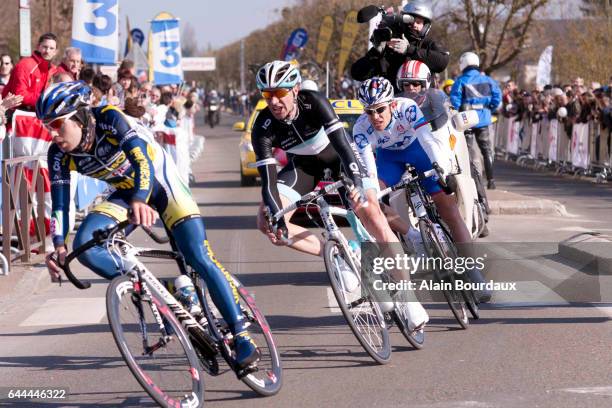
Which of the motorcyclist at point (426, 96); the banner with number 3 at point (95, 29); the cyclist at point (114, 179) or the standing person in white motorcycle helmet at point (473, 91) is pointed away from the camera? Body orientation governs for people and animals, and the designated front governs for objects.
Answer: the standing person in white motorcycle helmet

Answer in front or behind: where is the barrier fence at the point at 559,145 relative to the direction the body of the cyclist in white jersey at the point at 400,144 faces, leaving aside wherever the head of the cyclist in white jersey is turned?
behind

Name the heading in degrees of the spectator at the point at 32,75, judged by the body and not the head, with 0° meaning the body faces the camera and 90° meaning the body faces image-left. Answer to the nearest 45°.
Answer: approximately 315°

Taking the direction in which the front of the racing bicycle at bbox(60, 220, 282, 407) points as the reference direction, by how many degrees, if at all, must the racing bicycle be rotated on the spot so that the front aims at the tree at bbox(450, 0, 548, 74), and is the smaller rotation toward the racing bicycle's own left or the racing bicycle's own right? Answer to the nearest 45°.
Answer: approximately 135° to the racing bicycle's own right

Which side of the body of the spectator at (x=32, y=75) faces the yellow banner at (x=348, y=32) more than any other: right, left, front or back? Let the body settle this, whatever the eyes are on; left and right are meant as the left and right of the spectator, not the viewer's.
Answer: left

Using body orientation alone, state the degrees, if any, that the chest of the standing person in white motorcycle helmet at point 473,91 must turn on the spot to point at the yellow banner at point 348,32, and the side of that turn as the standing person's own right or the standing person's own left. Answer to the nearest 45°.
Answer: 0° — they already face it

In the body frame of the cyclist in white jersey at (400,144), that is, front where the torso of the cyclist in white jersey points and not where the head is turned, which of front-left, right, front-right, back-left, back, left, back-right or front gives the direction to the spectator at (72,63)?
right

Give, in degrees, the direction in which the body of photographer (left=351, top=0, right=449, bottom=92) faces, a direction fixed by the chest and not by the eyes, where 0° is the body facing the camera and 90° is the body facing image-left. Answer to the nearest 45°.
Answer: approximately 45°

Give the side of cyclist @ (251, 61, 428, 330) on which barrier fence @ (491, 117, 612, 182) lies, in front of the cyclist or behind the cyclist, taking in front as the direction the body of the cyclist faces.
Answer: behind

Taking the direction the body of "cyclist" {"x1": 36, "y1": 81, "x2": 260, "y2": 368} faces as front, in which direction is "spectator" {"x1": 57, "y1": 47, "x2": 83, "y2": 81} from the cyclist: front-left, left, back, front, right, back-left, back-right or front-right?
back-right

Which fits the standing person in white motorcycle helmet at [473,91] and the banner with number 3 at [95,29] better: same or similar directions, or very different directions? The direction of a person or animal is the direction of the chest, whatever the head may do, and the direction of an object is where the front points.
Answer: very different directions
